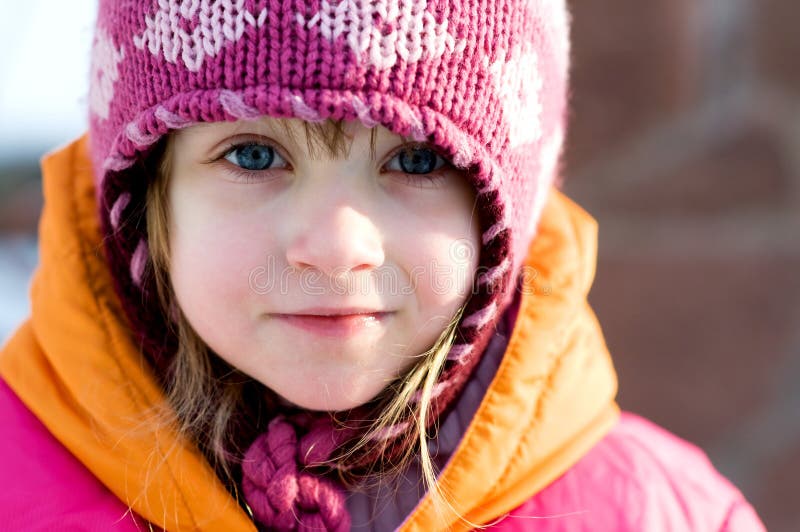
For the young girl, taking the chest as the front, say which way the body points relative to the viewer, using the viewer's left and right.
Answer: facing the viewer

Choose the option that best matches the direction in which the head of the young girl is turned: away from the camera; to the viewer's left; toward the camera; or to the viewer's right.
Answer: toward the camera
